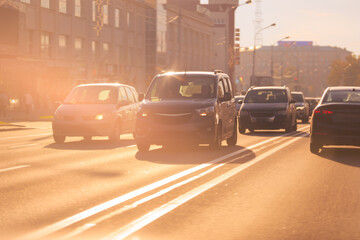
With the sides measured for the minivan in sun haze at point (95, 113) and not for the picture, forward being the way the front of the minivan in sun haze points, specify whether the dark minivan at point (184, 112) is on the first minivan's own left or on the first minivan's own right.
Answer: on the first minivan's own left

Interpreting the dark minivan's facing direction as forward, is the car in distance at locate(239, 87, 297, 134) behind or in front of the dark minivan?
behind

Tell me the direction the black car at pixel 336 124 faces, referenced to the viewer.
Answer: facing away from the viewer

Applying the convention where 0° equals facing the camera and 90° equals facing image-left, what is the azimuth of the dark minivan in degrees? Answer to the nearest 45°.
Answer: approximately 0°

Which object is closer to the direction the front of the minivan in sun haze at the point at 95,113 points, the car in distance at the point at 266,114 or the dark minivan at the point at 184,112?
the dark minivan

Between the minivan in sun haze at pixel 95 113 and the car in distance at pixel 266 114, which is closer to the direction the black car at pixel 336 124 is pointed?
the car in distance

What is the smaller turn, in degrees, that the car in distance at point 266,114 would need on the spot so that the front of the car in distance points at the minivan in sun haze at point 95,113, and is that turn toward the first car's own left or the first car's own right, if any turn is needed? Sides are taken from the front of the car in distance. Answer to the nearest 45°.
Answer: approximately 45° to the first car's own right

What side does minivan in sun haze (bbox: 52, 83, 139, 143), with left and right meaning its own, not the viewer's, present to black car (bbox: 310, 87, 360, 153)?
left

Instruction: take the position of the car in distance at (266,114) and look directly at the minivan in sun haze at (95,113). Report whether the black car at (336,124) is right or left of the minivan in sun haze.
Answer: left

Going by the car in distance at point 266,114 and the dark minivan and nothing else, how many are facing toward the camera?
2

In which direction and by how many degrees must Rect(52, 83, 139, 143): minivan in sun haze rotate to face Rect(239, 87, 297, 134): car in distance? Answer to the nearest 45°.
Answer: approximately 180°
